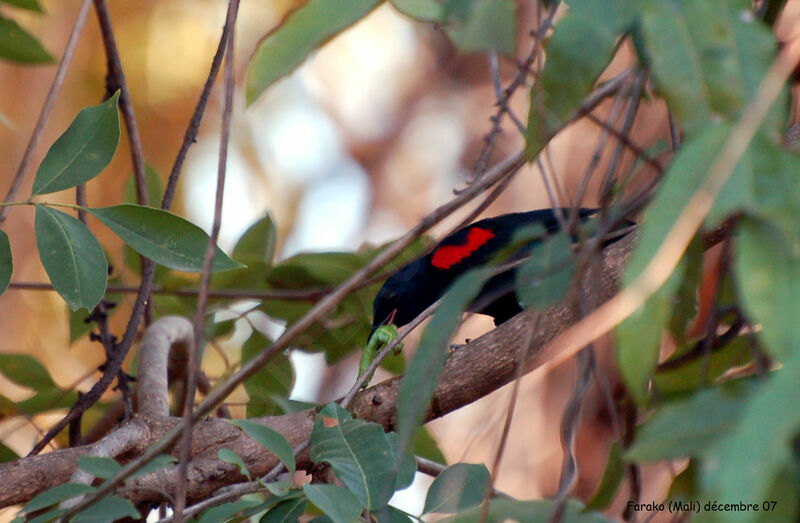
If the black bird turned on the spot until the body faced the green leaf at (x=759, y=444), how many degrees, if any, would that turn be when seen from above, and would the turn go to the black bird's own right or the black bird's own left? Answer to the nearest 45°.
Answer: approximately 90° to the black bird's own left

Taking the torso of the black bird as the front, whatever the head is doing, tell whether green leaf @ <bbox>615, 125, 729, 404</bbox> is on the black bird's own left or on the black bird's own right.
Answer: on the black bird's own left

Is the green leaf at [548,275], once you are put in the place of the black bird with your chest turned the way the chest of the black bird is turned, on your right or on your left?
on your left

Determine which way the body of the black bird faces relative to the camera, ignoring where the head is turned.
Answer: to the viewer's left

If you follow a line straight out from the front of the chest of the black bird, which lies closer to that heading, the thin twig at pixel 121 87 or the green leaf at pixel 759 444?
the thin twig

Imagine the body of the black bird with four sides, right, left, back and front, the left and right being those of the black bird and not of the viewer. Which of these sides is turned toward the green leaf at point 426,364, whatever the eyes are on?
left
